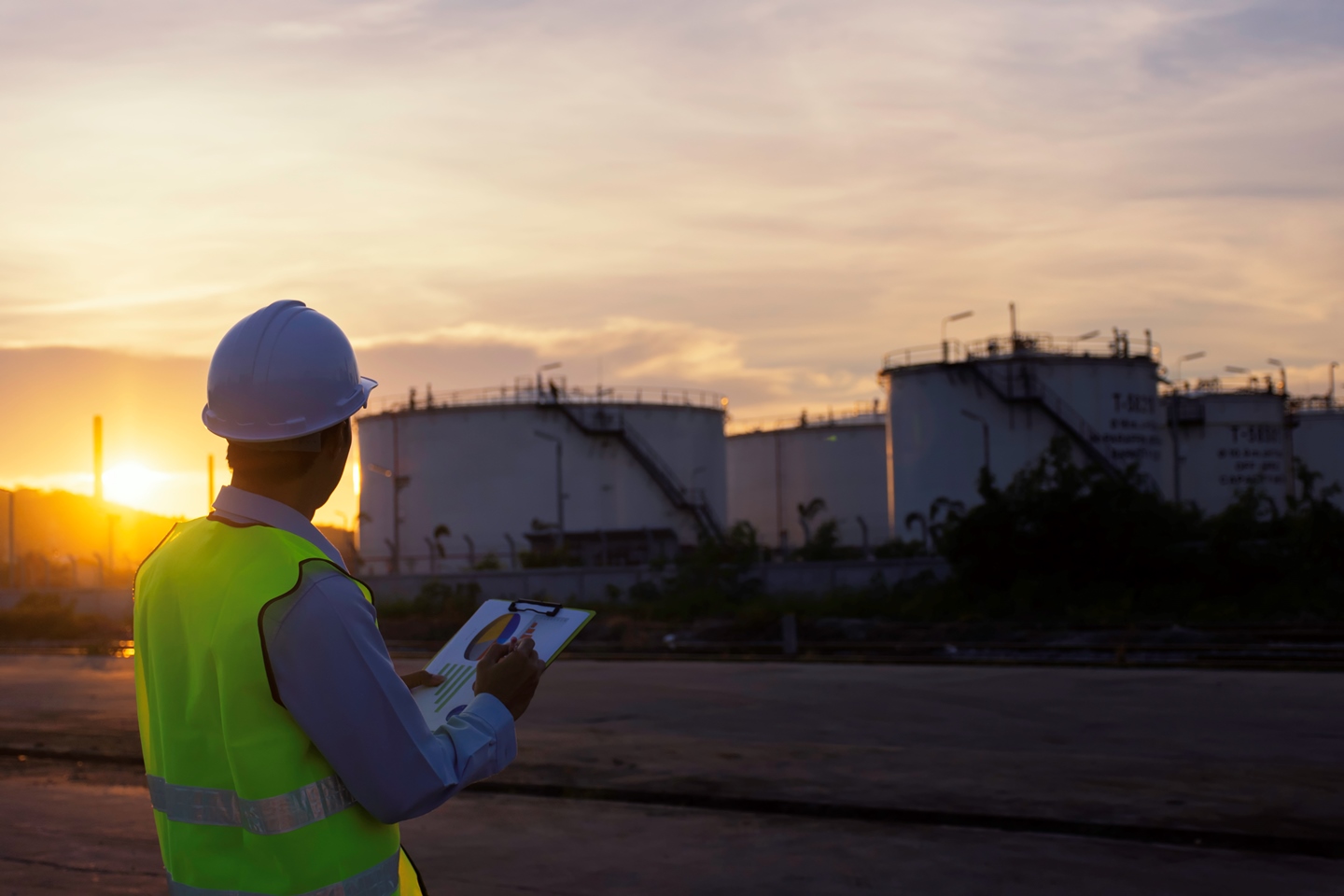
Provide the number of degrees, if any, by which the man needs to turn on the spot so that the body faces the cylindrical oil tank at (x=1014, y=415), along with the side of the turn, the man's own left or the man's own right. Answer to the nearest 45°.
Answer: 0° — they already face it

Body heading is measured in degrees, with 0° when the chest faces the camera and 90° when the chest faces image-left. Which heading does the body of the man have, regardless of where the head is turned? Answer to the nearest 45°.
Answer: approximately 225°

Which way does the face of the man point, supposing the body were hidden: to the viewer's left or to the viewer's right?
to the viewer's right
